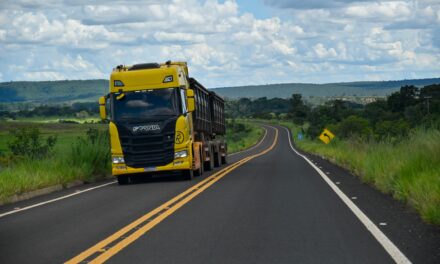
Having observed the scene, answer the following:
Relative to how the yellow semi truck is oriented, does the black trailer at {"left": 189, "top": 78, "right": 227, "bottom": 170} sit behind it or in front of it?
behind

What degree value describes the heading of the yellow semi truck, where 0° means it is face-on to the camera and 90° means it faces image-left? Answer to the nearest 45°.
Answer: approximately 0°
